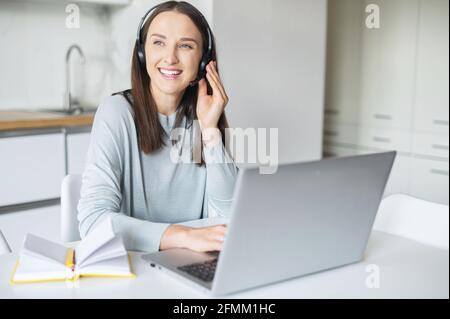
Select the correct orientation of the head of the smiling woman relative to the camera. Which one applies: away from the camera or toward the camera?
toward the camera

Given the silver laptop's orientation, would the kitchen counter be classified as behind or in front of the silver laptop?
in front

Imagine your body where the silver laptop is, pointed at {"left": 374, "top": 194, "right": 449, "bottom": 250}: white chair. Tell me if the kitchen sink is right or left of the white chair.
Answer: left

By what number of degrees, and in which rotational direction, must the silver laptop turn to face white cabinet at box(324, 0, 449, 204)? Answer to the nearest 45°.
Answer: approximately 45° to its right

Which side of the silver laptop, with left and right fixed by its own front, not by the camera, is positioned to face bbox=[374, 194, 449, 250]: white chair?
right

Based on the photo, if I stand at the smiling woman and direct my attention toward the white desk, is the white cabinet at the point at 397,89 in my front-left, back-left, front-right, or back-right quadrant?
back-left

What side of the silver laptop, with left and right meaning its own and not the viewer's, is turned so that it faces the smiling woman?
front

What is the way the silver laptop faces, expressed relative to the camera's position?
facing away from the viewer and to the left of the viewer

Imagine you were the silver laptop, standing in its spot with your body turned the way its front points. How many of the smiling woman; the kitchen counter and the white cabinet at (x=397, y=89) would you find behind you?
0

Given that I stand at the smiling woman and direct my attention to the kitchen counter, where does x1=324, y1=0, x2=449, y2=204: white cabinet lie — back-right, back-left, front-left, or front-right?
front-right

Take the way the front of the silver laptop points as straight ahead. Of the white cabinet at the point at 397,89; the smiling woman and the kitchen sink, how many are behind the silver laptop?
0

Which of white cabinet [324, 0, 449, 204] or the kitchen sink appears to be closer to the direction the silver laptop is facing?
the kitchen sink
